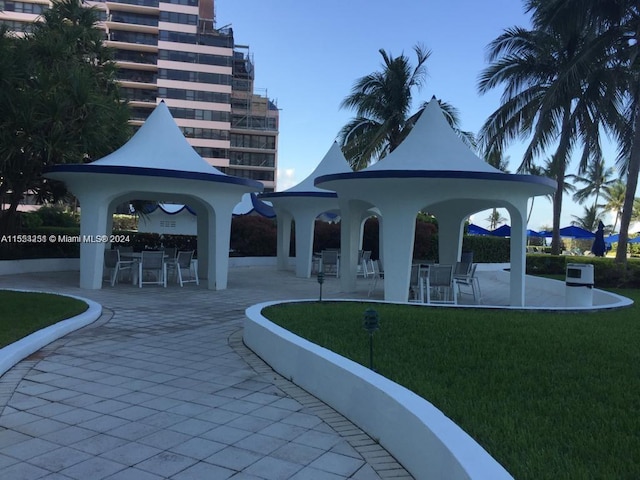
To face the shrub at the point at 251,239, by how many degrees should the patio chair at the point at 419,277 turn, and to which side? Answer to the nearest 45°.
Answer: approximately 90° to its left

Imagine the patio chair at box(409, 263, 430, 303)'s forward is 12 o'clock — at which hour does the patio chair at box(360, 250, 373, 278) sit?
the patio chair at box(360, 250, 373, 278) is roughly at 10 o'clock from the patio chair at box(409, 263, 430, 303).

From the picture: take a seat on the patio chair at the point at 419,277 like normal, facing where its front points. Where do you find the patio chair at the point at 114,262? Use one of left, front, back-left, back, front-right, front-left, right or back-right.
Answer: back-left

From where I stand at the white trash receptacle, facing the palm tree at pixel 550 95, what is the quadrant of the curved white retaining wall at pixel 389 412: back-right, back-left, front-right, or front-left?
back-left

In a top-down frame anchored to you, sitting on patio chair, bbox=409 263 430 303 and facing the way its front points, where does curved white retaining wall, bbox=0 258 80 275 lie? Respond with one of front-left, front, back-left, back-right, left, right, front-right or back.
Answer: back-left

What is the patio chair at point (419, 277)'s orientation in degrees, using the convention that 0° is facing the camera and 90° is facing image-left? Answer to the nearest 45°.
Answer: approximately 225°

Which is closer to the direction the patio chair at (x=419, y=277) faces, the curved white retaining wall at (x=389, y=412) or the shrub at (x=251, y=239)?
the shrub

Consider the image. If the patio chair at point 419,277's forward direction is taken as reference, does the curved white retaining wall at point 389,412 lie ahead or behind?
behind

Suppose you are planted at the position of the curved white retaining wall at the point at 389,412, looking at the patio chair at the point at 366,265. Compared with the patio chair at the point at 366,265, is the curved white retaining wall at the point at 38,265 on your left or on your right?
left
